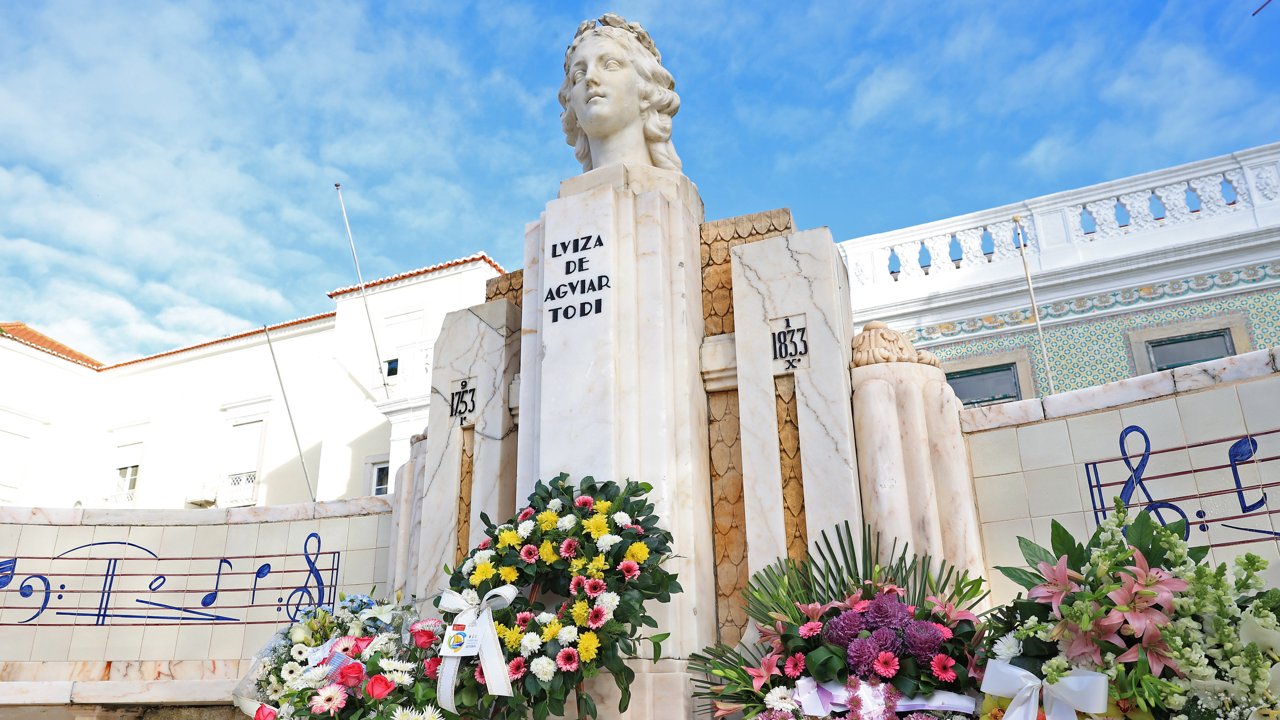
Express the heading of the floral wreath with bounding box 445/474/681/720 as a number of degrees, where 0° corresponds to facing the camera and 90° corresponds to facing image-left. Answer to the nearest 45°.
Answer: approximately 45°

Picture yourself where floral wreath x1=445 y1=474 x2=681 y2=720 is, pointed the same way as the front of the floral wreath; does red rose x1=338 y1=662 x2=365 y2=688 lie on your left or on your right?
on your right

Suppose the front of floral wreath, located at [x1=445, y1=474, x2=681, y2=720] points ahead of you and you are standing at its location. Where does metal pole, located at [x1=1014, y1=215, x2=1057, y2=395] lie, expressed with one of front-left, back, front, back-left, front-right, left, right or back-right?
back

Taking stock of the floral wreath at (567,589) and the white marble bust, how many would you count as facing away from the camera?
0

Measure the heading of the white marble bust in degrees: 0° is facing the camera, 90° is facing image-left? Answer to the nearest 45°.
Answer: approximately 45°

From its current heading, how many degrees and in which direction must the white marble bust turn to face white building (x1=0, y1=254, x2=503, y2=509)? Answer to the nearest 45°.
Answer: approximately 90° to its right
